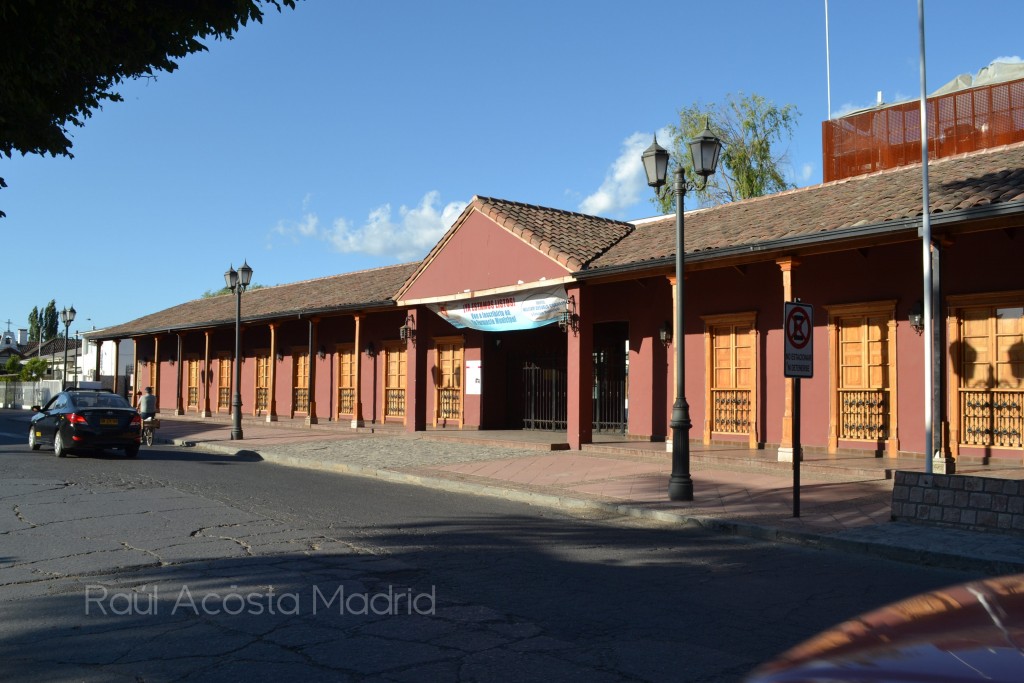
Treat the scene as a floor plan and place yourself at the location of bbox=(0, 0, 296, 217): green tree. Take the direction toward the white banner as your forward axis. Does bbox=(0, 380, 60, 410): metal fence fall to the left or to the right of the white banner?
left

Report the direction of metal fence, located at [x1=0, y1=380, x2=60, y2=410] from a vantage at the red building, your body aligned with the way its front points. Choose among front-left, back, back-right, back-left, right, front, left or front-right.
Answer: right

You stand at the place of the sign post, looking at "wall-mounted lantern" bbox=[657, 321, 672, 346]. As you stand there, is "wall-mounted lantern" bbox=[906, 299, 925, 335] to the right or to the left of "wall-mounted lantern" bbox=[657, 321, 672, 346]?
right

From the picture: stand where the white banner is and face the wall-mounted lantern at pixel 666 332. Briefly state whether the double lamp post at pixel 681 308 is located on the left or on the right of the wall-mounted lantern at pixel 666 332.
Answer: right

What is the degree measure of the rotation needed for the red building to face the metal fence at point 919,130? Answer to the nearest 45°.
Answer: approximately 135° to its left

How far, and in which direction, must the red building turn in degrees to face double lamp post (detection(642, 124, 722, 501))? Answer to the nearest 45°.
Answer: approximately 45° to its left

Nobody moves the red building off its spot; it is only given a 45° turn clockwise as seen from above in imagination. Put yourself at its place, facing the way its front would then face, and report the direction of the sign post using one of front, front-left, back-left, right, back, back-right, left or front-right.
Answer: left

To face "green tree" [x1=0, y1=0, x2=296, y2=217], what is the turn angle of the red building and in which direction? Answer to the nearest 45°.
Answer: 0° — it already faces it

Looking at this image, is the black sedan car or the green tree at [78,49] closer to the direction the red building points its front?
the green tree

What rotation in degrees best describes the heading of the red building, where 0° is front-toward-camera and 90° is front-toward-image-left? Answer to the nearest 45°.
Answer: approximately 45°

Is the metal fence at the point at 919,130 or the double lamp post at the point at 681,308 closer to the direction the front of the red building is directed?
the double lamp post
